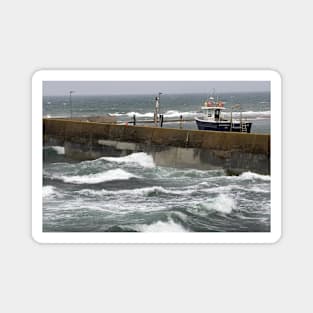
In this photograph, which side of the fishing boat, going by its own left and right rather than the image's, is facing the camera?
left
